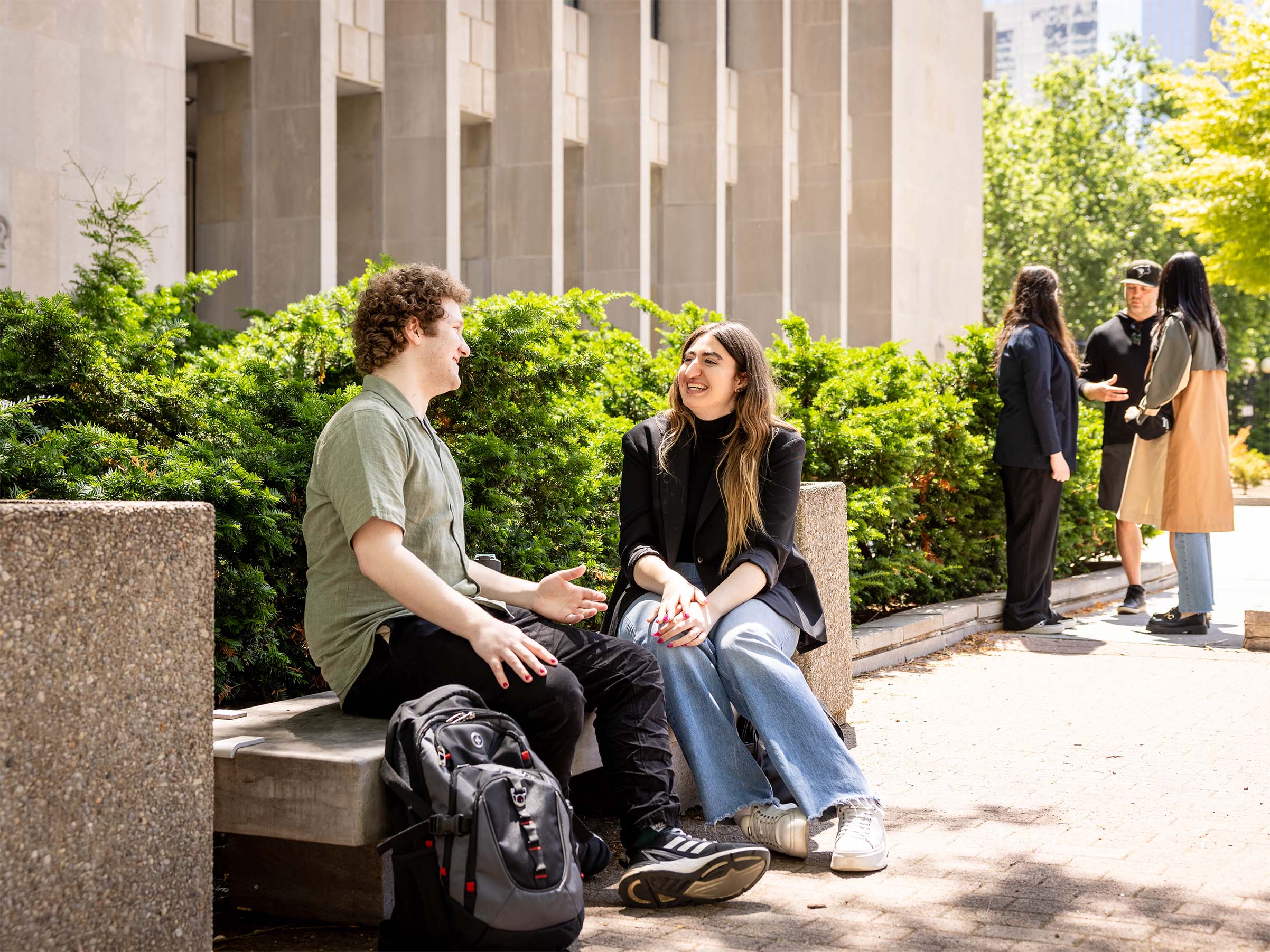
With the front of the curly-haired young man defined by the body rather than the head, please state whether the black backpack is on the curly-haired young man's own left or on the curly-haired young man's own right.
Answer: on the curly-haired young man's own right

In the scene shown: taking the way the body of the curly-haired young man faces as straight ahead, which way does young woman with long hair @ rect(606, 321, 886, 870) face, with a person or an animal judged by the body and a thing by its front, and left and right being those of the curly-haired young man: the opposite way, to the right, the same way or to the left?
to the right

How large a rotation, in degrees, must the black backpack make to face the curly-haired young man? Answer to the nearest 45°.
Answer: approximately 135° to its left

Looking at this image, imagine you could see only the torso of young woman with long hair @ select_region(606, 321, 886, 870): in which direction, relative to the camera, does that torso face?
toward the camera

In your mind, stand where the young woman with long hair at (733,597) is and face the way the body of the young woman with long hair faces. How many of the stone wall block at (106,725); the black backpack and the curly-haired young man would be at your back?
0

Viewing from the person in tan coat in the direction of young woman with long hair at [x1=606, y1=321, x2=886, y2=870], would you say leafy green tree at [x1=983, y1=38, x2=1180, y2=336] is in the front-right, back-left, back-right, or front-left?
back-right

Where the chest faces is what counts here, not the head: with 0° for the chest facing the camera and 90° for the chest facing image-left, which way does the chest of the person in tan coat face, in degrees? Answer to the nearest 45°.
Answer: approximately 90°

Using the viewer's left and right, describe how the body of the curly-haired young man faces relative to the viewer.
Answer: facing to the right of the viewer

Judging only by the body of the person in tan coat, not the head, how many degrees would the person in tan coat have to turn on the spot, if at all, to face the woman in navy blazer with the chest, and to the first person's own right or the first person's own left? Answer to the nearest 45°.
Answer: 0° — they already face them

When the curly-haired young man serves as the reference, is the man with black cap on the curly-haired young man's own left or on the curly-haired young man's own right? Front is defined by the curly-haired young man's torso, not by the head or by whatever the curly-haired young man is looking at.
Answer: on the curly-haired young man's own left

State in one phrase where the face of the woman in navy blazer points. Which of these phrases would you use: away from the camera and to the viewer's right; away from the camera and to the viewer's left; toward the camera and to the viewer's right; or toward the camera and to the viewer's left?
away from the camera and to the viewer's right

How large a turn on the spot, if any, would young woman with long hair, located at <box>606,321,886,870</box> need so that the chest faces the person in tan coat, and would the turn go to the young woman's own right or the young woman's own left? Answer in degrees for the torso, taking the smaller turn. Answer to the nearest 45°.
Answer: approximately 135° to the young woman's own left
